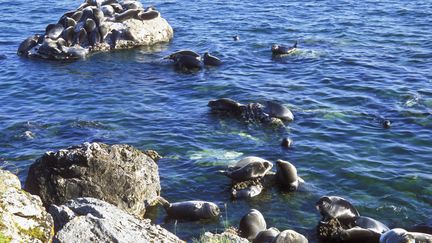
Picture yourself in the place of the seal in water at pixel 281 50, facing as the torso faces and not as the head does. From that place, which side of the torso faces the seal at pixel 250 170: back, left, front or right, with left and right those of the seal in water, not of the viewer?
left

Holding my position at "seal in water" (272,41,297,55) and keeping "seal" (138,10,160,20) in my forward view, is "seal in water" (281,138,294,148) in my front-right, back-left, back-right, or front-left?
back-left

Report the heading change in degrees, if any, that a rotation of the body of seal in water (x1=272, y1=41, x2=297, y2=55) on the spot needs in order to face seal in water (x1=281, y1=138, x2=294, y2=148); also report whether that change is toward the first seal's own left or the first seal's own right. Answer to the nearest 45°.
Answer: approximately 90° to the first seal's own left

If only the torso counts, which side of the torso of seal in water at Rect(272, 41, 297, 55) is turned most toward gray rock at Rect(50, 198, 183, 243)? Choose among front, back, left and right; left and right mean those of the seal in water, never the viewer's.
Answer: left

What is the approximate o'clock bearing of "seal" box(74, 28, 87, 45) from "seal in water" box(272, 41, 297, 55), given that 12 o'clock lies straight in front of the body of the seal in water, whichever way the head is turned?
The seal is roughly at 12 o'clock from the seal in water.

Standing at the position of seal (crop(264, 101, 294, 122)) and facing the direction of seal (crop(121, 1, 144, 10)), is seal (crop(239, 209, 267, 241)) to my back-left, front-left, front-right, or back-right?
back-left

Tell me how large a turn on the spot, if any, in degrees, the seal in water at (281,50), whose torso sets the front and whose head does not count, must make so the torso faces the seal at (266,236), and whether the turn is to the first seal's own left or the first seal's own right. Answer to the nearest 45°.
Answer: approximately 90° to the first seal's own left

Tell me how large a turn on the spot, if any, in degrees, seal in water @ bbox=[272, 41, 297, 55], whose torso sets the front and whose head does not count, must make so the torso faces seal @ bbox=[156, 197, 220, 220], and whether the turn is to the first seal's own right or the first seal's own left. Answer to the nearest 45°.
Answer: approximately 90° to the first seal's own left

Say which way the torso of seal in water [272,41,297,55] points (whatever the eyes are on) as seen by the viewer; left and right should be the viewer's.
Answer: facing to the left of the viewer

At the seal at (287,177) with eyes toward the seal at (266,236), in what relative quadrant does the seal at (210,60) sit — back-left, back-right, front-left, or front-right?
back-right
